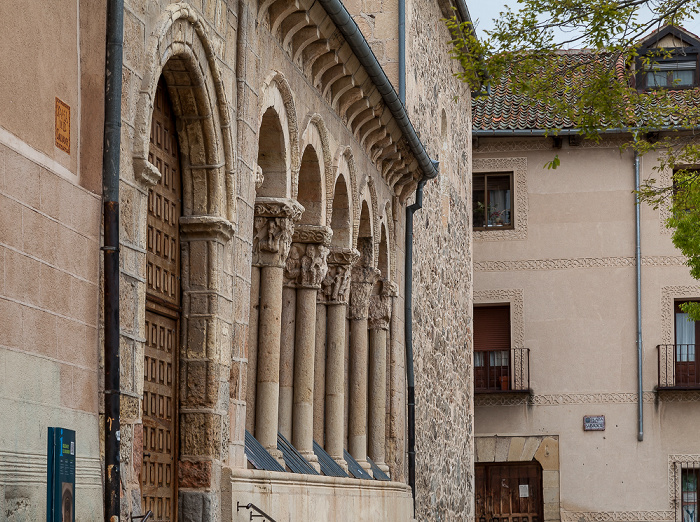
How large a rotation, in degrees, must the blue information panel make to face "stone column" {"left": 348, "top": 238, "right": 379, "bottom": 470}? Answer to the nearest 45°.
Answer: approximately 135° to its left

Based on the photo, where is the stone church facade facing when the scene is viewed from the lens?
facing the viewer and to the right of the viewer

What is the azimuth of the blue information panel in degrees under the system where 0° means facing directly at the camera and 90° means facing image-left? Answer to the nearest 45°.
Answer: approximately 315°

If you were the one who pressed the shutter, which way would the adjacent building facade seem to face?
facing the viewer

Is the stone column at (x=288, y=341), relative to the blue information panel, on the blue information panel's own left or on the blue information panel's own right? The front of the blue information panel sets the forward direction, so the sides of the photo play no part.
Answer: on the blue information panel's own left

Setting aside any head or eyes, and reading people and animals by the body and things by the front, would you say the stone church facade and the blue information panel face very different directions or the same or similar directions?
same or similar directions

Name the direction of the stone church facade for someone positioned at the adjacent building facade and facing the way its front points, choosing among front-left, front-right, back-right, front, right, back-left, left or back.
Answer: front

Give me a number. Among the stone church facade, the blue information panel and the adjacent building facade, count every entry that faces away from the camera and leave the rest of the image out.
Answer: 0

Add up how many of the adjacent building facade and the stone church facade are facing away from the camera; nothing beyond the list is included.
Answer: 0

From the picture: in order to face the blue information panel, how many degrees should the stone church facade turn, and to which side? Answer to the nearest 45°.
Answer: approximately 45° to its right

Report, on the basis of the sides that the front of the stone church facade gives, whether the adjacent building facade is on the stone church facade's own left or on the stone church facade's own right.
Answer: on the stone church facade's own left
